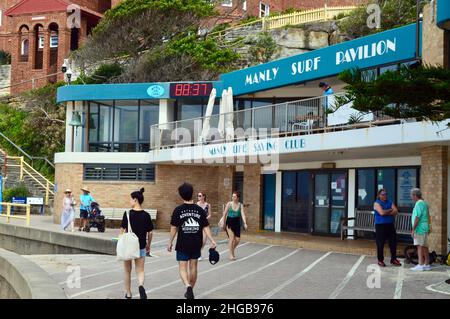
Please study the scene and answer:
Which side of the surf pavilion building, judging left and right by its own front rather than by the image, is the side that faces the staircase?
right

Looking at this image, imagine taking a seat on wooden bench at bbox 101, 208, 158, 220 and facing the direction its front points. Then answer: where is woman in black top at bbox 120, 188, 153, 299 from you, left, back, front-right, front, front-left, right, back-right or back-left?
front

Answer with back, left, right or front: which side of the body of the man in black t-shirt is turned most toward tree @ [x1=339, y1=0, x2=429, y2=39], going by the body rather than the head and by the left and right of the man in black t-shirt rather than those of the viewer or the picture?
front

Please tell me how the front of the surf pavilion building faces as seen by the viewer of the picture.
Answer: facing the viewer and to the left of the viewer

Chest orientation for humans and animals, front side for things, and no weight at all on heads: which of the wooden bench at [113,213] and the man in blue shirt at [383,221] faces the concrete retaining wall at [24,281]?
the wooden bench

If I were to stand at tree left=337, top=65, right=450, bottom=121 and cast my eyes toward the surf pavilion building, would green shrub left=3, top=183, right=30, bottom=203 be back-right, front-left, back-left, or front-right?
front-left

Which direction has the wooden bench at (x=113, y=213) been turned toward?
toward the camera

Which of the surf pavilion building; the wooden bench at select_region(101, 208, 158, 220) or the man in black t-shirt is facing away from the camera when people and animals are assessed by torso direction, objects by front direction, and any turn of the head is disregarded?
the man in black t-shirt

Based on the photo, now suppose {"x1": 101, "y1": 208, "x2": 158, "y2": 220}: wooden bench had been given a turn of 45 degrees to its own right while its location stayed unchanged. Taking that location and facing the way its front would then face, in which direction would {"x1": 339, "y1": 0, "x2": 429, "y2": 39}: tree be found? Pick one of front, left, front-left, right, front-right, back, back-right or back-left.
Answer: back

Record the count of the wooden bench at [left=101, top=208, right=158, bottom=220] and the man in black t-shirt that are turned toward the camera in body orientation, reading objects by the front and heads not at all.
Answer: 1

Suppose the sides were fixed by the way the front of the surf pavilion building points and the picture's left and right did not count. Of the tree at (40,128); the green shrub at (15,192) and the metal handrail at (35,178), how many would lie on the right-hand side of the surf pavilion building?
3
